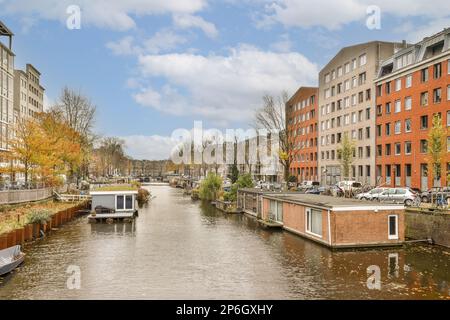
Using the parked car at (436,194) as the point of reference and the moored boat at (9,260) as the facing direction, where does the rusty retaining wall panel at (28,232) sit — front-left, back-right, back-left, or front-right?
front-right

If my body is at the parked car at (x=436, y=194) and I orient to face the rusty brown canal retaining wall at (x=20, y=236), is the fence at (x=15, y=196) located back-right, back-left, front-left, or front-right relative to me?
front-right
